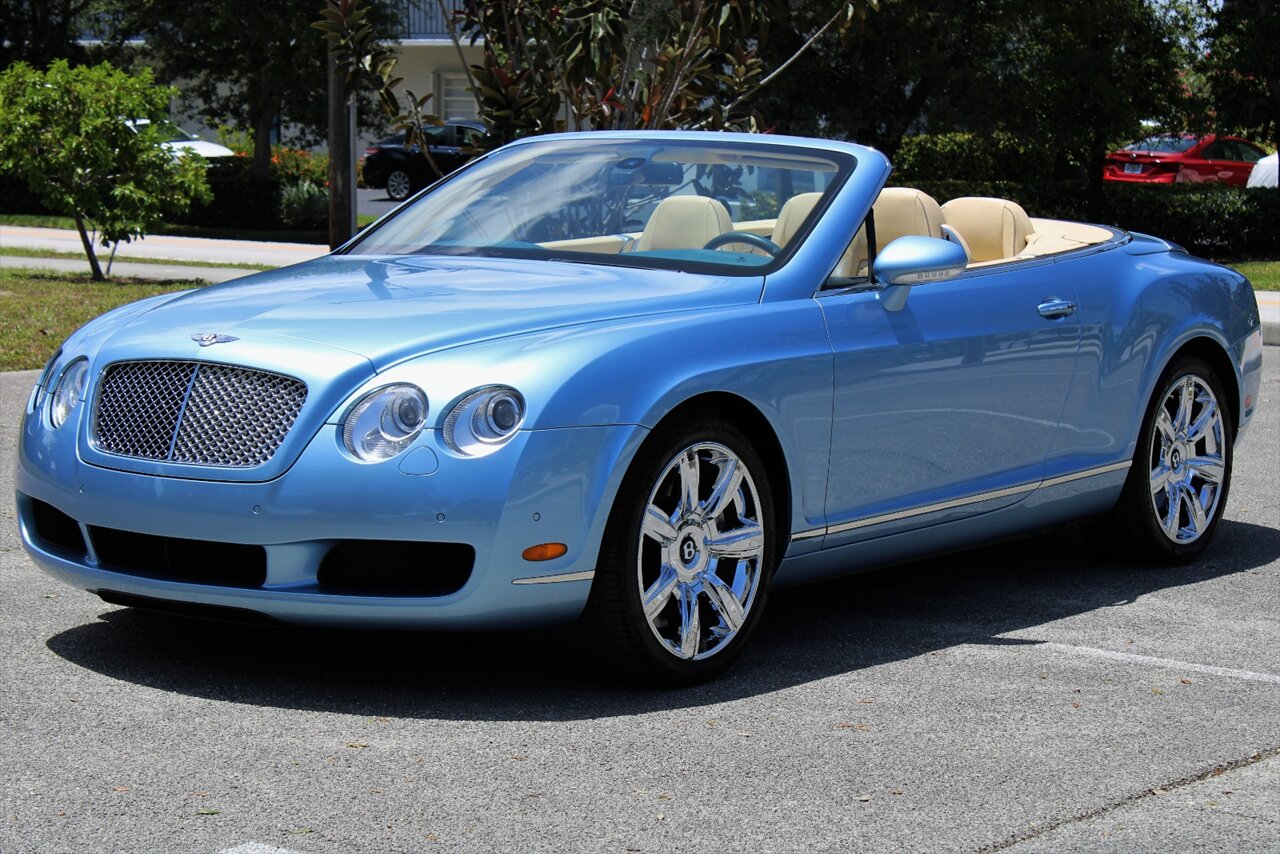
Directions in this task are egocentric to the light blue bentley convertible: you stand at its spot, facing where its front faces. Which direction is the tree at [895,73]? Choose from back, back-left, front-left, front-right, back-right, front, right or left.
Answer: back-right

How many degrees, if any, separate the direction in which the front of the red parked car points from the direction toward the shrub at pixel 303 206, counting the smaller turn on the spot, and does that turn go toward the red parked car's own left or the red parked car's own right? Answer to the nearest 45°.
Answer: approximately 180°

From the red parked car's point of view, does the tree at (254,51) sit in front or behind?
behind

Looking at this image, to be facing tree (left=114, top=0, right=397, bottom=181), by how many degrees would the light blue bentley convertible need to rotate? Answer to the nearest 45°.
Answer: approximately 135° to its right

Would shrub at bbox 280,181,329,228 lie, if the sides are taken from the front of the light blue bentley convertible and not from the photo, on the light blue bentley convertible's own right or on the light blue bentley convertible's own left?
on the light blue bentley convertible's own right

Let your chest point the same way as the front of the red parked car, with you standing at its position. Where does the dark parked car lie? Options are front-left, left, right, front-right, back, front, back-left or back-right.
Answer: back-left

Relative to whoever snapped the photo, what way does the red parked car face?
facing away from the viewer and to the right of the viewer

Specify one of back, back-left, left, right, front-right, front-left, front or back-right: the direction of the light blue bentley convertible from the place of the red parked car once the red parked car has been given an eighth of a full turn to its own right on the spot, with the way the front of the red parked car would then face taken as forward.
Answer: right

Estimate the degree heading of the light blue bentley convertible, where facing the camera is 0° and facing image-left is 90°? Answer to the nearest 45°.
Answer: approximately 45°

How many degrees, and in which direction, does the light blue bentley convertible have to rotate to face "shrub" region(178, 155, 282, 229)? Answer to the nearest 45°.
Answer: approximately 135° to its right

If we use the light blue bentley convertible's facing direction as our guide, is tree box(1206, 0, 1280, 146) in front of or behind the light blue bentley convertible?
behind

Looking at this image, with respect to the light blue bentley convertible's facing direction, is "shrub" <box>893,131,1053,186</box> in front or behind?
behind
